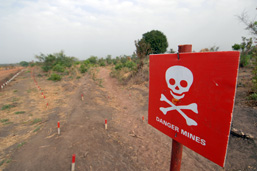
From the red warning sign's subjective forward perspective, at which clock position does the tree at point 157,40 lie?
The tree is roughly at 4 o'clock from the red warning sign.

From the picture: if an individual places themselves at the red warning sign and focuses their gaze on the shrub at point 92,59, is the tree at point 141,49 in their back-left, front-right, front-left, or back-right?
front-right

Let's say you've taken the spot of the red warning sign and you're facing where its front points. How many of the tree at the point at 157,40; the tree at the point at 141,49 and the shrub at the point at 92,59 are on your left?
0

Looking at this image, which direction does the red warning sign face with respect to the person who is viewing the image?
facing the viewer and to the left of the viewer

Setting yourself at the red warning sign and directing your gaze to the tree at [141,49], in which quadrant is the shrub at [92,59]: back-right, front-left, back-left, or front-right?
front-left

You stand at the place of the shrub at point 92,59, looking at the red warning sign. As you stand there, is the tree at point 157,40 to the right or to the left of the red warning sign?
left

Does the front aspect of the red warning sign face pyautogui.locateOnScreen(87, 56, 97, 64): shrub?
no

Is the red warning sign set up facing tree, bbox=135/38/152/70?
no
